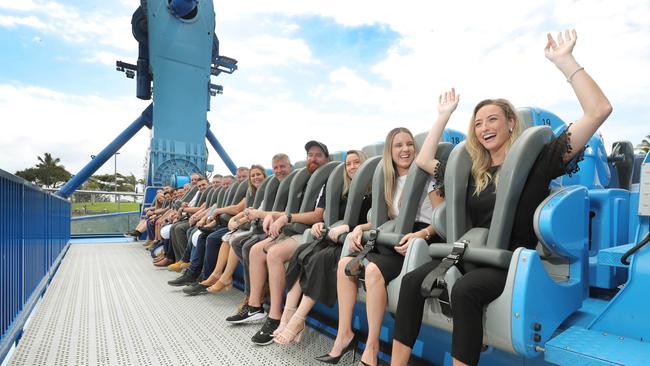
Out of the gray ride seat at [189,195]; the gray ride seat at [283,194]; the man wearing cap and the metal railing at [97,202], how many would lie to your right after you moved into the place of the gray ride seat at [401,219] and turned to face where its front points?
4

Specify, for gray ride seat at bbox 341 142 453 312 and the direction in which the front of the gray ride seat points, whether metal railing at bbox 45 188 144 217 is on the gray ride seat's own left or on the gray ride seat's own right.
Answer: on the gray ride seat's own right

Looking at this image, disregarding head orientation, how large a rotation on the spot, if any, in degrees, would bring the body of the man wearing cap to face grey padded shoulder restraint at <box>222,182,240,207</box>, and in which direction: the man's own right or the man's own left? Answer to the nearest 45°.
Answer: approximately 135° to the man's own right

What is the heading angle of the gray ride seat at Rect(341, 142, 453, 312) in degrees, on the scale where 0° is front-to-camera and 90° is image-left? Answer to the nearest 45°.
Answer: approximately 45°

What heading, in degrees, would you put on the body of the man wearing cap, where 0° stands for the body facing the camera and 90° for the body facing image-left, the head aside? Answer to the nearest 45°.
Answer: approximately 45°
